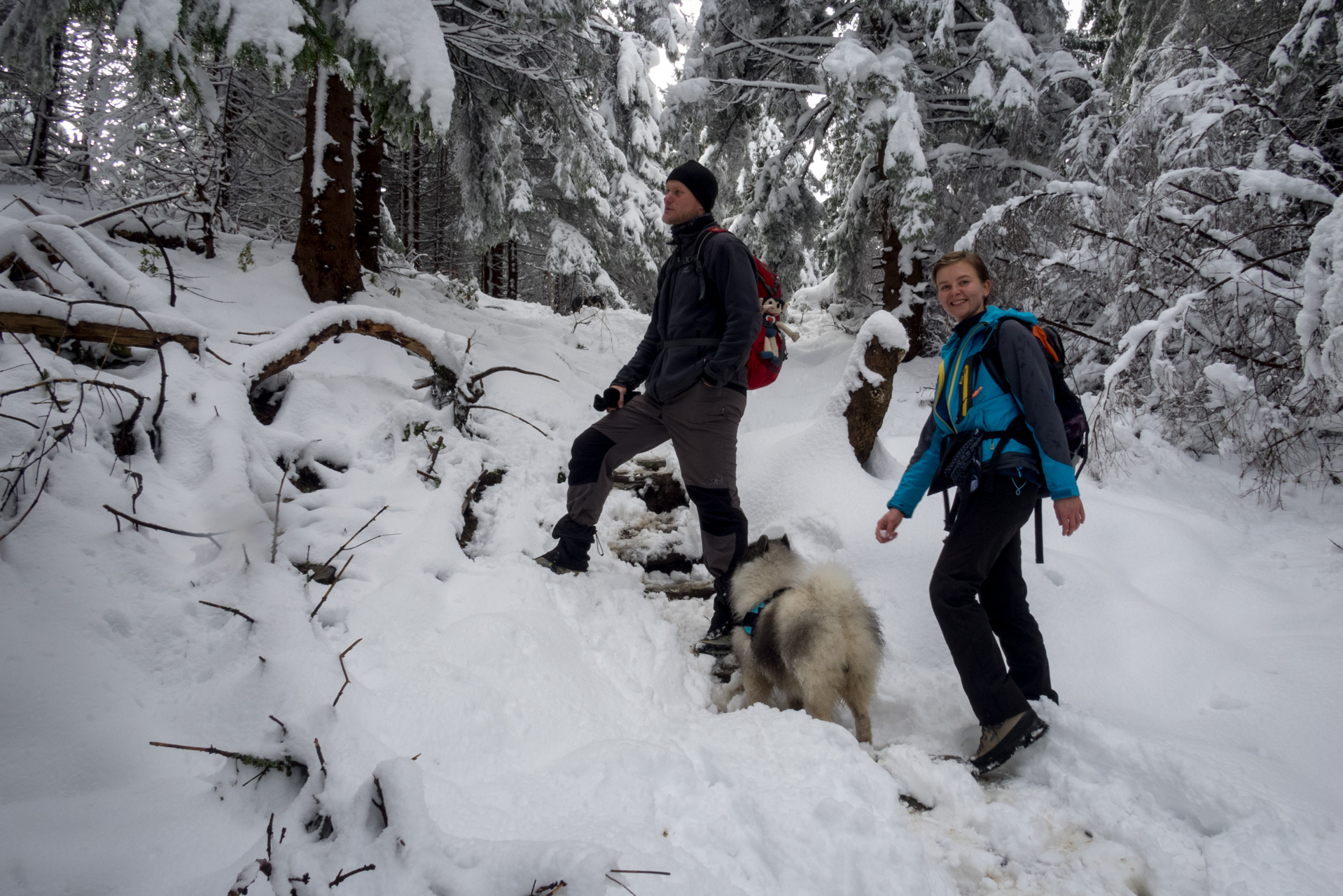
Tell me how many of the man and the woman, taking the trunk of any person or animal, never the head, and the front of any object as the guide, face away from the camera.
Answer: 0

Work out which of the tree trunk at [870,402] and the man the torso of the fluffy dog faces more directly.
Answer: the man

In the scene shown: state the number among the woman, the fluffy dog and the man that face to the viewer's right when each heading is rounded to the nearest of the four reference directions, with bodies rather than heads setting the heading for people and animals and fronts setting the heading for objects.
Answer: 0

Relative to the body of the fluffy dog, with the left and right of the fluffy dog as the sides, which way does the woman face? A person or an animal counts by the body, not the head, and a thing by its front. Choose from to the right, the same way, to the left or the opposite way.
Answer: to the left

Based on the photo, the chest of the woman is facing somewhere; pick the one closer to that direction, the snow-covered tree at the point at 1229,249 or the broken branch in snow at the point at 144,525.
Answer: the broken branch in snow

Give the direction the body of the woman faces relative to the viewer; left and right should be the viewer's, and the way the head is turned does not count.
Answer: facing the viewer and to the left of the viewer

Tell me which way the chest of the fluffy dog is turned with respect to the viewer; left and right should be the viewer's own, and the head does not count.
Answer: facing away from the viewer and to the left of the viewer

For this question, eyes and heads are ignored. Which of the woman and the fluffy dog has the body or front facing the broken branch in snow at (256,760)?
the woman
